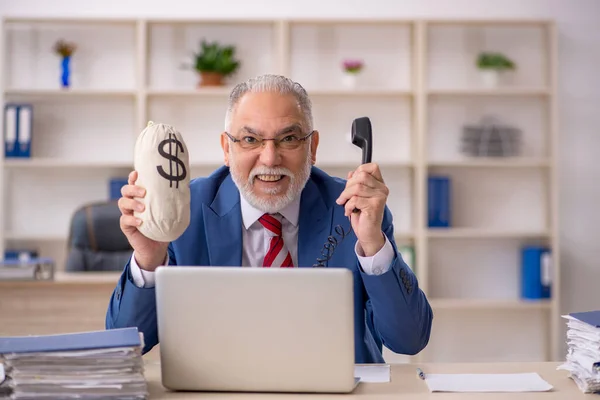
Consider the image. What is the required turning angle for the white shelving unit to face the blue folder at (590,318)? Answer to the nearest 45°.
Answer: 0° — it already faces it

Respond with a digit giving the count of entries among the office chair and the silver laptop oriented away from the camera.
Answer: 1

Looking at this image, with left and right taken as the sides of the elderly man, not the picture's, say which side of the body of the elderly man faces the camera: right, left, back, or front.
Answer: front

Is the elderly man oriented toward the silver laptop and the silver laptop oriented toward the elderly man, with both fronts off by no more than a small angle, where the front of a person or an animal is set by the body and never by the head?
yes

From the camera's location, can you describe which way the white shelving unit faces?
facing the viewer

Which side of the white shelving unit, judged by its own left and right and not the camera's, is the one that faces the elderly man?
front

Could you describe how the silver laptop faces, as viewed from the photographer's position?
facing away from the viewer

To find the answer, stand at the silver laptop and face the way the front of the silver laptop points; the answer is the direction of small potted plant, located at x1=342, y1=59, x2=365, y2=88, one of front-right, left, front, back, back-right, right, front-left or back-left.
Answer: front

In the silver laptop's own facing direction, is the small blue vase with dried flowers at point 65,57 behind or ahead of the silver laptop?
ahead

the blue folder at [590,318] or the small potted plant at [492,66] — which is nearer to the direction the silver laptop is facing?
the small potted plant

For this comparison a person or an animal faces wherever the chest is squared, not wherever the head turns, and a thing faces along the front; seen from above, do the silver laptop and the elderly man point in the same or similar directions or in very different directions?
very different directions

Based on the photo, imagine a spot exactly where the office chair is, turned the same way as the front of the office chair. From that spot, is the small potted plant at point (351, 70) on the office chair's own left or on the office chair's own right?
on the office chair's own left
